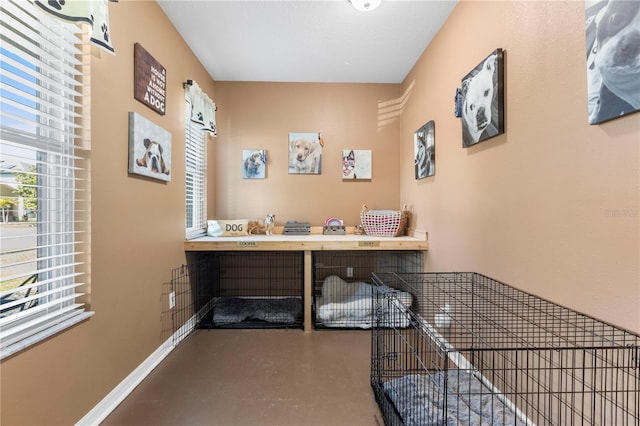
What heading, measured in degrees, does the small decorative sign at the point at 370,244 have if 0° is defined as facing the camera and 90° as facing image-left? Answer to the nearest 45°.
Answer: approximately 0°

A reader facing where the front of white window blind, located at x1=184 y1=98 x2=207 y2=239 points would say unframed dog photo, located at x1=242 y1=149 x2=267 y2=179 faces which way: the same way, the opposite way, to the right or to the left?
to the right

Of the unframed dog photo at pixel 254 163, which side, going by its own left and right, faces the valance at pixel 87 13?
front

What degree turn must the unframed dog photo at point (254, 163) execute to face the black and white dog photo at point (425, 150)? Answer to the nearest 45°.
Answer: approximately 45° to its left

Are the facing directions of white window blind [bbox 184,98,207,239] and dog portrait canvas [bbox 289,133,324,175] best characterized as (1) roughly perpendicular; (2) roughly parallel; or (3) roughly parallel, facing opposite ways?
roughly perpendicular

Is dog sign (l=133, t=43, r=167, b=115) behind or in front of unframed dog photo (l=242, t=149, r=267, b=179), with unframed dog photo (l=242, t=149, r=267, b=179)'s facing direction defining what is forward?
in front

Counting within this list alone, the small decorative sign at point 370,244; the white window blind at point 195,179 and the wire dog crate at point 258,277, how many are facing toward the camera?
2
